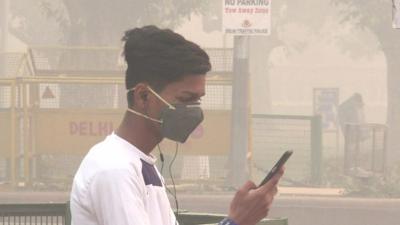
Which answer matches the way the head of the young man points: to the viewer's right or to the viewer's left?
to the viewer's right

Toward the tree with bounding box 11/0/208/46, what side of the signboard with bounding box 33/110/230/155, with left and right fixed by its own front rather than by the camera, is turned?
back

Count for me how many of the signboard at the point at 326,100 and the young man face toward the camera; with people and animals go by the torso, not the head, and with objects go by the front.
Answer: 1

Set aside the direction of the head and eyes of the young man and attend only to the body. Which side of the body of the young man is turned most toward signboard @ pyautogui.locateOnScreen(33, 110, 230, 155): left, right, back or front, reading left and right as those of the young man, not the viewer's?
left

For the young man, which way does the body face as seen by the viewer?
to the viewer's right

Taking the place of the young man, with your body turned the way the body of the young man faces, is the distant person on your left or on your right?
on your left

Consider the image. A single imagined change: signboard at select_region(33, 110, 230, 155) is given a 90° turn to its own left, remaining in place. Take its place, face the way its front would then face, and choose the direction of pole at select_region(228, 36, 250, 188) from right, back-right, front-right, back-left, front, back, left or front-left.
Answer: front
